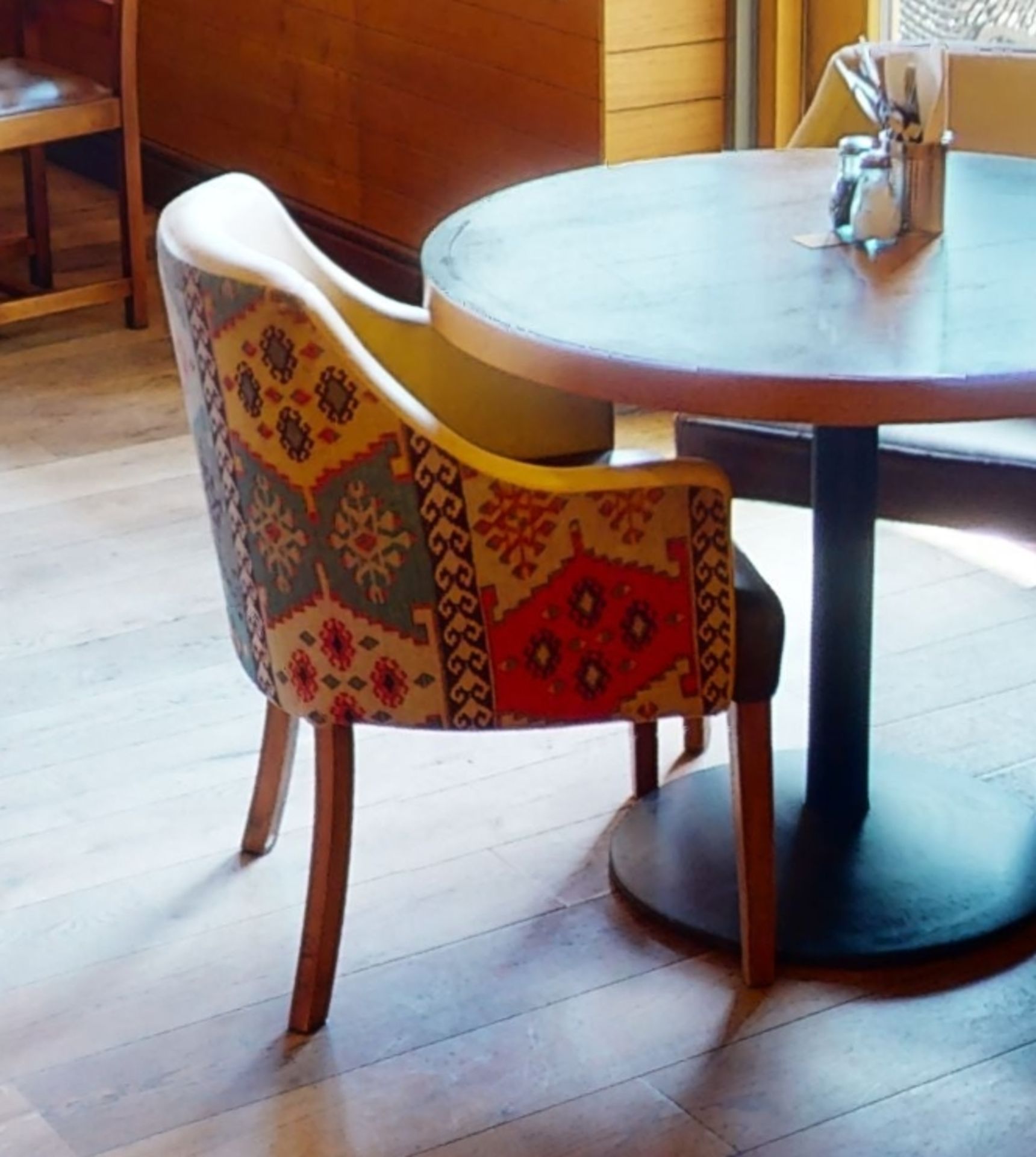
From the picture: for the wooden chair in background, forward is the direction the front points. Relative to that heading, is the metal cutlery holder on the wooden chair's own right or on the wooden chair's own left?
on the wooden chair's own left

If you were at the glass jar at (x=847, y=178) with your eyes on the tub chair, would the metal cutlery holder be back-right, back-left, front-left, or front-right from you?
back-left

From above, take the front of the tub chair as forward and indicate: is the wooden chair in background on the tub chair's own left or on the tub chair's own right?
on the tub chair's own left

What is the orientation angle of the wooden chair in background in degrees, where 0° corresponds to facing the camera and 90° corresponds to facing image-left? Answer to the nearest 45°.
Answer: approximately 45°

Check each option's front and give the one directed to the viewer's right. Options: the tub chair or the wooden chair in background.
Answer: the tub chair

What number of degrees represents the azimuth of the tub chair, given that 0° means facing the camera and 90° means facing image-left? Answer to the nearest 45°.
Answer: approximately 270°

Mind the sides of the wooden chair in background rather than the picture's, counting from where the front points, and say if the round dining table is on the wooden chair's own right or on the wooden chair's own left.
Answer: on the wooden chair's own left

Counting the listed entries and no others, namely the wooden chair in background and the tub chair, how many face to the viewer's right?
1
